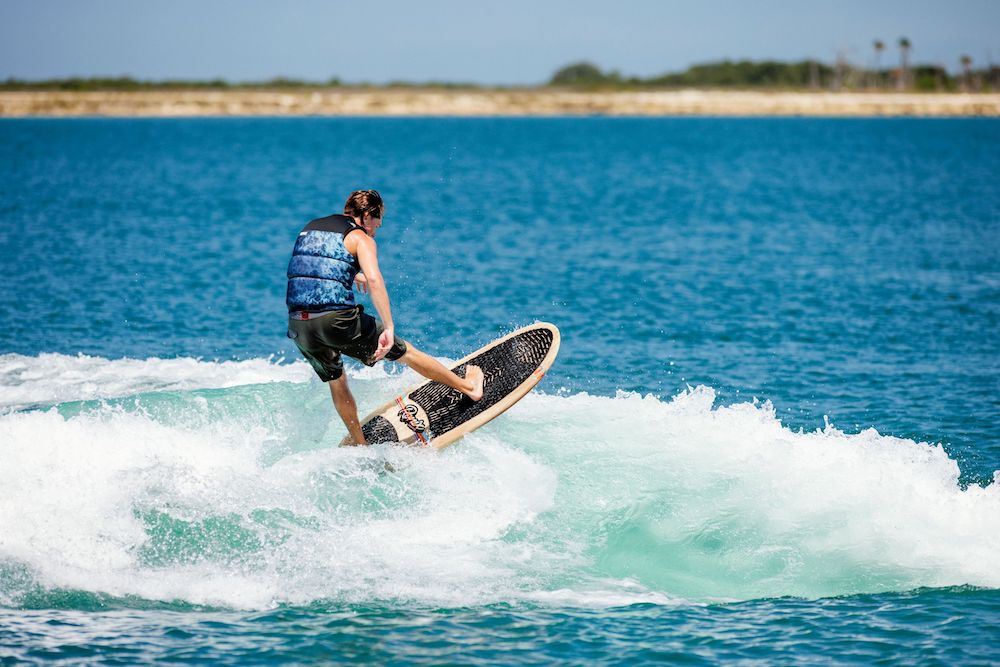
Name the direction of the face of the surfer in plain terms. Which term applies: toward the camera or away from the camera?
away from the camera

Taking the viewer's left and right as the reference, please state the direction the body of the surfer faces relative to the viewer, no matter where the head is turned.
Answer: facing away from the viewer and to the right of the viewer
